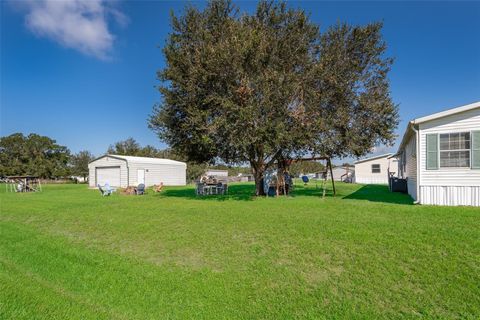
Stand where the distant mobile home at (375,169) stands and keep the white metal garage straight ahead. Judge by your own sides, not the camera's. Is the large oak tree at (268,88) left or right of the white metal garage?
left

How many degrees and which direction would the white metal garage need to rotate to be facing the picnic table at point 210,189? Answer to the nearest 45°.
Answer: approximately 45° to its left

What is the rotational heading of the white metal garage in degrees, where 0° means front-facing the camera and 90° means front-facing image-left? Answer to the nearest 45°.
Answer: approximately 45°

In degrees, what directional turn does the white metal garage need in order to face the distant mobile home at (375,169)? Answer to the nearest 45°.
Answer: approximately 135° to its left

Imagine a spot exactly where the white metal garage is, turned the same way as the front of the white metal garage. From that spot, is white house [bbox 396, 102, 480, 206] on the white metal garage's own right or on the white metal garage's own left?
on the white metal garage's own left

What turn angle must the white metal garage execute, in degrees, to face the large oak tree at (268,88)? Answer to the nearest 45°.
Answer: approximately 45° to its left

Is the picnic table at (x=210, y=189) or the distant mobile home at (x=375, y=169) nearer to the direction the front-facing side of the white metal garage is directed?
the picnic table
